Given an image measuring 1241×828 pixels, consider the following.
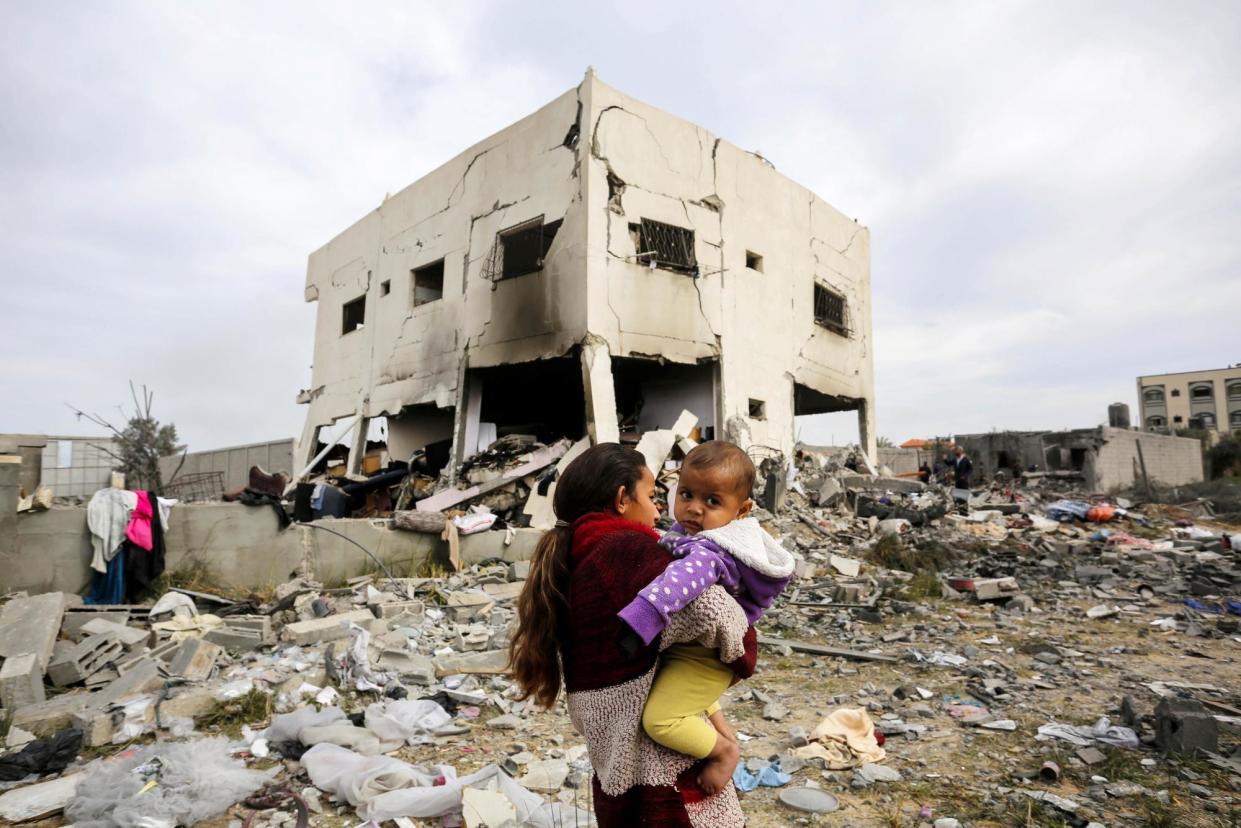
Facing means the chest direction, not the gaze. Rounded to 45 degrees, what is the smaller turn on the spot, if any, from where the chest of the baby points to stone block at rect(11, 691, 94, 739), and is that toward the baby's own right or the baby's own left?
approximately 45° to the baby's own right

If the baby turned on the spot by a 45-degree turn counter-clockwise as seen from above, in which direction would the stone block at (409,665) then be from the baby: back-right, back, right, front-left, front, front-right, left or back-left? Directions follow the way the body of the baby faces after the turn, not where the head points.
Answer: right

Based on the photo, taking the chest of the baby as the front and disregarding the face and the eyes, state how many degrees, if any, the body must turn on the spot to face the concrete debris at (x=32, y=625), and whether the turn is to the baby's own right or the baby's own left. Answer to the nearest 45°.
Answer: approximately 45° to the baby's own right

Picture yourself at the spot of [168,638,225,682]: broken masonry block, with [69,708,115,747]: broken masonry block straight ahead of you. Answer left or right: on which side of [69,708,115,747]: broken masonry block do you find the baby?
left

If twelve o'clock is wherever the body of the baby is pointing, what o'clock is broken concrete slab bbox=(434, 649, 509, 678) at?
The broken concrete slab is roughly at 2 o'clock from the baby.

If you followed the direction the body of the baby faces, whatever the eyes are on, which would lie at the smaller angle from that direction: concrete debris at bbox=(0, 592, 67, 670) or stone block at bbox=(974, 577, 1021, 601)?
the concrete debris

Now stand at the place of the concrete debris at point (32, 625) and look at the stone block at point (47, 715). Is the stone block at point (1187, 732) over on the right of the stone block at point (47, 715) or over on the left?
left
